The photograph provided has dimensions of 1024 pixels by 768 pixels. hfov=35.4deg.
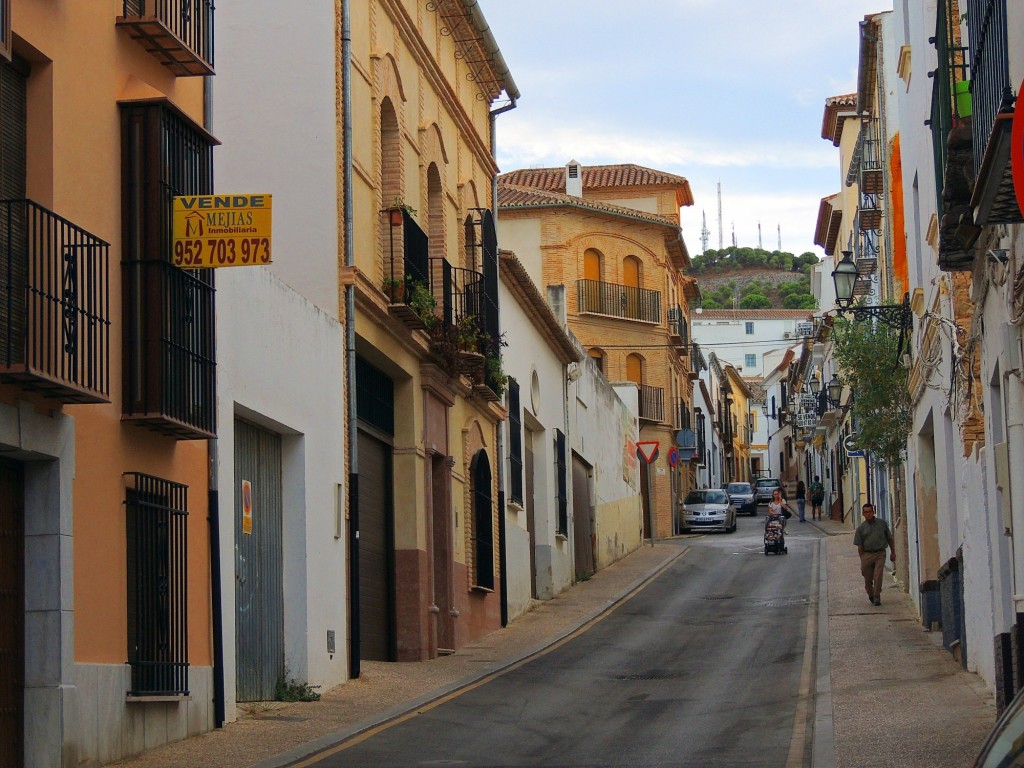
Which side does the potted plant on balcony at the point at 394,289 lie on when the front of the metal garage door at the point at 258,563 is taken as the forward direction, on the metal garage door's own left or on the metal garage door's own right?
on the metal garage door's own left

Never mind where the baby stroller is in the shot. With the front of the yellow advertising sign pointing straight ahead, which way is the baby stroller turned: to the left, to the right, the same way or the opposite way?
the same way

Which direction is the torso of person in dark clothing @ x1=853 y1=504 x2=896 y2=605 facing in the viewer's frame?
toward the camera

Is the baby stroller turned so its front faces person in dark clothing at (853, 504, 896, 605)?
yes

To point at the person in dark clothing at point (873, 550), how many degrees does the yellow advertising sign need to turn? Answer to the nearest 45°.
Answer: approximately 135° to its left

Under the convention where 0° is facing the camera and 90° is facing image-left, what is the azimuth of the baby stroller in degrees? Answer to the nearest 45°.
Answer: approximately 0°

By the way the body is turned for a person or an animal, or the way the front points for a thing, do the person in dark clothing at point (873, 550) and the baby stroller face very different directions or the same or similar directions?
same or similar directions

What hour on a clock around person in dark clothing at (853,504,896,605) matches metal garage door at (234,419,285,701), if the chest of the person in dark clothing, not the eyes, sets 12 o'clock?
The metal garage door is roughly at 1 o'clock from the person in dark clothing.

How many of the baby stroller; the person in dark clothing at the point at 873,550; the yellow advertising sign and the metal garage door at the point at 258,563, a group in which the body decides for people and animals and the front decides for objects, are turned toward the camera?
3

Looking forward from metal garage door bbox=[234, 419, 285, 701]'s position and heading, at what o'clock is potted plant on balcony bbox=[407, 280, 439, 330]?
The potted plant on balcony is roughly at 10 o'clock from the metal garage door.

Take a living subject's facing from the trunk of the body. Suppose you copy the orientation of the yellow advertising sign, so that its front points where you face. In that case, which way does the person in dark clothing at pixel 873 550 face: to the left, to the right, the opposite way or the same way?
the same way

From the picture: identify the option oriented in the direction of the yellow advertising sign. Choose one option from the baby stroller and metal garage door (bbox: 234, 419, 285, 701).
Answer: the baby stroller

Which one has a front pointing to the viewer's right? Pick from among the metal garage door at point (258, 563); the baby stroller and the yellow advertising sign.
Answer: the metal garage door

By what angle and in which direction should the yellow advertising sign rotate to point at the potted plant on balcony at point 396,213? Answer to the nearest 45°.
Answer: approximately 180°

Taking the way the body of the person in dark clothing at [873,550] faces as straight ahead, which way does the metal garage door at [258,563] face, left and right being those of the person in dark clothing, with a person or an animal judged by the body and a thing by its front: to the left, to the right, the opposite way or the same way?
to the left

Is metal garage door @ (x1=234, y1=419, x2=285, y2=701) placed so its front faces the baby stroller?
no

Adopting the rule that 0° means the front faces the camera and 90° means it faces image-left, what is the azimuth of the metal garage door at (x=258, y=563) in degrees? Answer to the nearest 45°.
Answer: approximately 270°

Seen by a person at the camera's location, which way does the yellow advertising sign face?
facing the viewer
